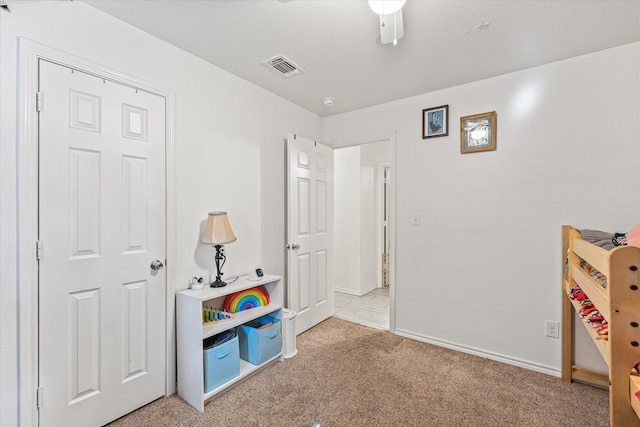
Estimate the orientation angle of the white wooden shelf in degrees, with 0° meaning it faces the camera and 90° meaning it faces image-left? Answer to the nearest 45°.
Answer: approximately 315°

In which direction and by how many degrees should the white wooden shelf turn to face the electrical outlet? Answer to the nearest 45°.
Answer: approximately 45° to its left

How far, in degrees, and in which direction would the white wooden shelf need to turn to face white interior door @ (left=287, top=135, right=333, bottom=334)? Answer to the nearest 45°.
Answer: approximately 90° to its left
